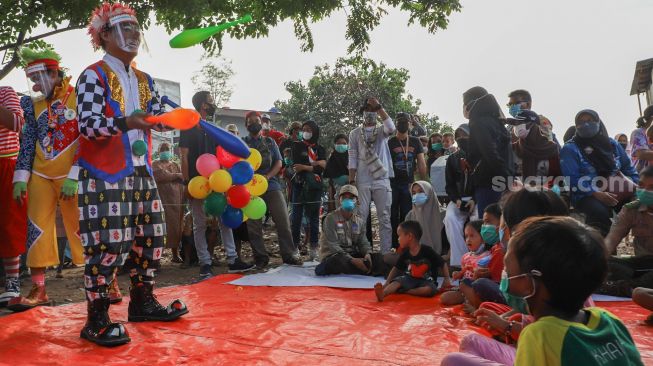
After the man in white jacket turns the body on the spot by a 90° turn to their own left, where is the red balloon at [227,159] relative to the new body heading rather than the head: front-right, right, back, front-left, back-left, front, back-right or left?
back-right

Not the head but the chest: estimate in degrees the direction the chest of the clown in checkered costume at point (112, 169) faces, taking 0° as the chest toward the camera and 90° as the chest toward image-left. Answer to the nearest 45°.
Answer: approximately 315°

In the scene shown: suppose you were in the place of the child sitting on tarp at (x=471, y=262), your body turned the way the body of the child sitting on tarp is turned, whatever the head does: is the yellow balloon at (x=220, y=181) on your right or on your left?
on your right

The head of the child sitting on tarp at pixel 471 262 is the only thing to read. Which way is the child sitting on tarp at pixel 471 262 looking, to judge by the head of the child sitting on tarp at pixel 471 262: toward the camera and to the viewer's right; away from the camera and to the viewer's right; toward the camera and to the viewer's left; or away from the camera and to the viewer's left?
toward the camera and to the viewer's left

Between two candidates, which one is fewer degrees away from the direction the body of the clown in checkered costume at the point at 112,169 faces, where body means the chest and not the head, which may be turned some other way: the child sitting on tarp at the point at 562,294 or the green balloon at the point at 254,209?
the child sitting on tarp

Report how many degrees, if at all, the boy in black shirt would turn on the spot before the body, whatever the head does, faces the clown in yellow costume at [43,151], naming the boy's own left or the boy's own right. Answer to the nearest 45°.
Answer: approximately 45° to the boy's own right

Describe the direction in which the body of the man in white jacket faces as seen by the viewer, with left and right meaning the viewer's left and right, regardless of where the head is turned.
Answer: facing the viewer

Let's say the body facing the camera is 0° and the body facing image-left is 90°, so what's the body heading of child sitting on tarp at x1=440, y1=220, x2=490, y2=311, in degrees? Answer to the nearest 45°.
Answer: approximately 45°

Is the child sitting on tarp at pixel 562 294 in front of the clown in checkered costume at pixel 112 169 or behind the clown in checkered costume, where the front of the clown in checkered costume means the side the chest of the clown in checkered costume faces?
in front

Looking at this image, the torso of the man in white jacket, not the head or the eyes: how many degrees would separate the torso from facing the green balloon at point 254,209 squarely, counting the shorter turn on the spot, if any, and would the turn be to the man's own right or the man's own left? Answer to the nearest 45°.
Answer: approximately 45° to the man's own right

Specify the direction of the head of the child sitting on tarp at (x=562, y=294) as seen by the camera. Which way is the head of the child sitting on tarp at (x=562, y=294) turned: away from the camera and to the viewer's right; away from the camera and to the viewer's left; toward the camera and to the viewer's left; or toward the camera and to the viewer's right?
away from the camera and to the viewer's left

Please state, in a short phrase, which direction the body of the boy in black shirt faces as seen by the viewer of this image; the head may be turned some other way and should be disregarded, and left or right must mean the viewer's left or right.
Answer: facing the viewer and to the left of the viewer

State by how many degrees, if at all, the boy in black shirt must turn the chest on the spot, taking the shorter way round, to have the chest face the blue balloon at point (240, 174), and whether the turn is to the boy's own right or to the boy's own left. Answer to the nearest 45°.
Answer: approximately 45° to the boy's own right

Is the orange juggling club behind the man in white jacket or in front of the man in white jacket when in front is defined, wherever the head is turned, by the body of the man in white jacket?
in front

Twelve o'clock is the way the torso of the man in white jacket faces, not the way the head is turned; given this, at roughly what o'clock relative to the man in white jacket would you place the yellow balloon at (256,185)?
The yellow balloon is roughly at 2 o'clock from the man in white jacket.

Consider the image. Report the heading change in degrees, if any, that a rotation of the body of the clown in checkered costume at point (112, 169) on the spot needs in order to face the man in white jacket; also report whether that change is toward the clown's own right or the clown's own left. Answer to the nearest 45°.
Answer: approximately 90° to the clown's own left

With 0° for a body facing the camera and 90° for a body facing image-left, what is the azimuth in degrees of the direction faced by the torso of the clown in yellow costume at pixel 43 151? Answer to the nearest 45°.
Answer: approximately 45°
